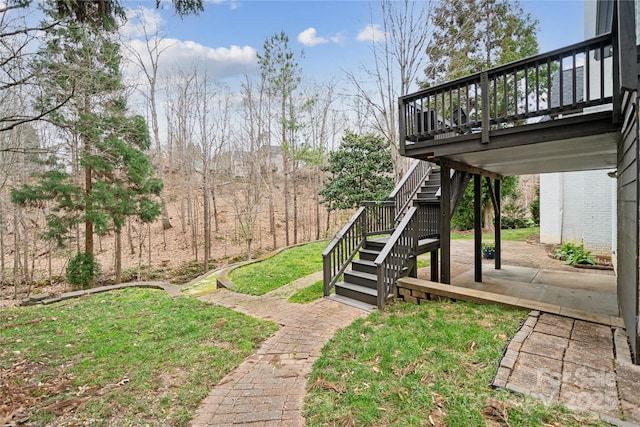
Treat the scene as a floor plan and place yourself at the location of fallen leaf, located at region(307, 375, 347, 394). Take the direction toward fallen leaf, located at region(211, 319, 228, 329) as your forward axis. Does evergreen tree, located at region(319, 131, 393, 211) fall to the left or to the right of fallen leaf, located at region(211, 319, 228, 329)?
right

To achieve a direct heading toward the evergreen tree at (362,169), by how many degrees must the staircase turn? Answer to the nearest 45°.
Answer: approximately 135° to its right

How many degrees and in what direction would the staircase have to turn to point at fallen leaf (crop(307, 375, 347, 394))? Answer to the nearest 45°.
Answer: approximately 45° to its left

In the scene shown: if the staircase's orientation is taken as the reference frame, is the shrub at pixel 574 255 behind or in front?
behind

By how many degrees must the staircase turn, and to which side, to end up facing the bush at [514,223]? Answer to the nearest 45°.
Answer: approximately 180°

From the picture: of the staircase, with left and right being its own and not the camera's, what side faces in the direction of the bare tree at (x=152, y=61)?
right

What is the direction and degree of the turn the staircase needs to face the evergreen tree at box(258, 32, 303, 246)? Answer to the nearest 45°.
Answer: approximately 90° to its right

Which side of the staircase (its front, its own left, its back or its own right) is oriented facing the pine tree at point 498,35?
back

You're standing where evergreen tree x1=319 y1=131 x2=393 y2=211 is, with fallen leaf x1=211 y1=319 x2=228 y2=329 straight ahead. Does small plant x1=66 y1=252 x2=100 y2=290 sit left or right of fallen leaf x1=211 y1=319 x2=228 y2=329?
right

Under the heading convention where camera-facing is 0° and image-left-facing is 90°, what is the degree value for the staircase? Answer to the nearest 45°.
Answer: approximately 45°

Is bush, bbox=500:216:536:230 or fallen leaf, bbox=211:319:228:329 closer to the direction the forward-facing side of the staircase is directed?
the fallen leaf
